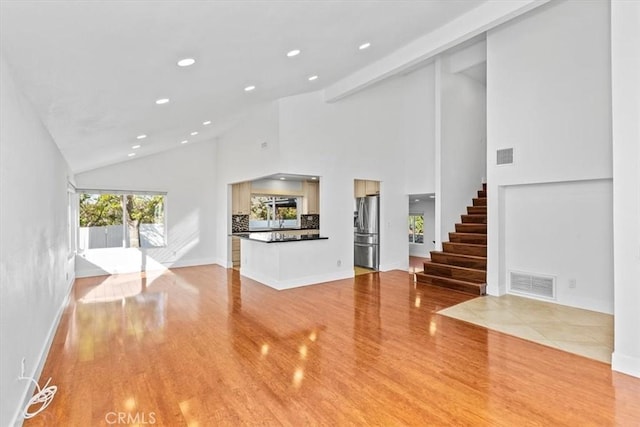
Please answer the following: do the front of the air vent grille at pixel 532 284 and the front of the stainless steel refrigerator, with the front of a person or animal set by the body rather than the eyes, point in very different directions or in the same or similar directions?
same or similar directions

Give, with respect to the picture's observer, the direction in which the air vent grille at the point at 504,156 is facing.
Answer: facing the viewer and to the left of the viewer

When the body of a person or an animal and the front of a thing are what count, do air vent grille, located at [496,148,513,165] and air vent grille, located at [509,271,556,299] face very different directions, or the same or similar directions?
same or similar directions

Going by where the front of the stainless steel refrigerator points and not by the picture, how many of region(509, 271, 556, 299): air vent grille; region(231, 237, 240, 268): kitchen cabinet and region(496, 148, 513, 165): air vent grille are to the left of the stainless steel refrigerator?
2

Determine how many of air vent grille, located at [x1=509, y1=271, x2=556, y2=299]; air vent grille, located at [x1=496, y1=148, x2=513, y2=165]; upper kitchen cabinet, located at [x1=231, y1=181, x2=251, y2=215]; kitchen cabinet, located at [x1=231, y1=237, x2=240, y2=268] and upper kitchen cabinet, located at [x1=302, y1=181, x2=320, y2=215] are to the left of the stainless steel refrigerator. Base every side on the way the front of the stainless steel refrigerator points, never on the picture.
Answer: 2

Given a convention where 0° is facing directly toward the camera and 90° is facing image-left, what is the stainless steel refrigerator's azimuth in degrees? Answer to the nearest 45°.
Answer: approximately 45°

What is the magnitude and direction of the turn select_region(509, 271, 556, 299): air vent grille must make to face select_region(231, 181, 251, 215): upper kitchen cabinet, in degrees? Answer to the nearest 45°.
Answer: approximately 45° to its right

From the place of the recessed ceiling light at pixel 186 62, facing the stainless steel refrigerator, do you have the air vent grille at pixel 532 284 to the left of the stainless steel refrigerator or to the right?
right

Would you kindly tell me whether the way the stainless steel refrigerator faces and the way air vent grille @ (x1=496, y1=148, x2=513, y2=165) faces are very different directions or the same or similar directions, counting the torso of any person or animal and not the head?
same or similar directions

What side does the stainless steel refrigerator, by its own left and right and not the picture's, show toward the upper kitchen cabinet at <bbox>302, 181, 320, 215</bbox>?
right

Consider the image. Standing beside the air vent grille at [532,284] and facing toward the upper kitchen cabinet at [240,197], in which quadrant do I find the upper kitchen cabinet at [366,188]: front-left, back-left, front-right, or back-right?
front-right

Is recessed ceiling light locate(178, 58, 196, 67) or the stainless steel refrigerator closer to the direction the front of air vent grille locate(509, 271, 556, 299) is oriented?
the recessed ceiling light

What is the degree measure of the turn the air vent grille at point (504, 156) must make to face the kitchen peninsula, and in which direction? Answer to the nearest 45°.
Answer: approximately 45° to its right
